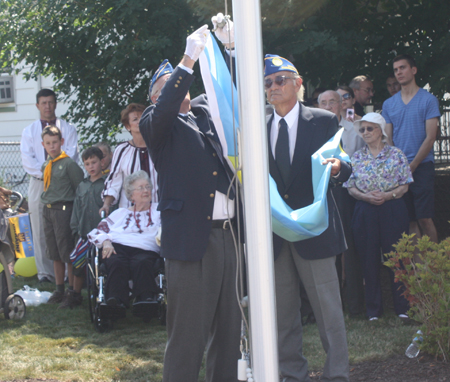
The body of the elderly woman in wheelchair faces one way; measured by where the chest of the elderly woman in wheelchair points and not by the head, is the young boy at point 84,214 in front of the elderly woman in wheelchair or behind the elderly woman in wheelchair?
behind

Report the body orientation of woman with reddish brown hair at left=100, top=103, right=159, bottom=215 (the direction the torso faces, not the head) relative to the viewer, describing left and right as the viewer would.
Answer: facing the viewer and to the right of the viewer

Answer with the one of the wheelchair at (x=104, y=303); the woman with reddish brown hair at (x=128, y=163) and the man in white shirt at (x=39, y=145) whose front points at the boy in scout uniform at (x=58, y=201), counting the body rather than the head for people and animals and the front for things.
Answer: the man in white shirt

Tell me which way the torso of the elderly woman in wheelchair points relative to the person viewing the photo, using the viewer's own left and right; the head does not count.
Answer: facing the viewer

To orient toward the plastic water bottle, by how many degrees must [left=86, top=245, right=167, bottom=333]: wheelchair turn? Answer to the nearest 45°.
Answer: approximately 45° to its left

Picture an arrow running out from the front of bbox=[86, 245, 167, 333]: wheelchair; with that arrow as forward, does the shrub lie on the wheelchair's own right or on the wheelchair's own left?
on the wheelchair's own left

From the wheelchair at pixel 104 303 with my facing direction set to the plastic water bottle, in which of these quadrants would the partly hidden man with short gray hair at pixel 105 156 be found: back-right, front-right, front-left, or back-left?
back-left

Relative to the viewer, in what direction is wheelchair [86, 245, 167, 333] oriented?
toward the camera

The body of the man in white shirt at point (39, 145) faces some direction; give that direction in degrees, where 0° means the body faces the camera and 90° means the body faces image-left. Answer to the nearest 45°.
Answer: approximately 0°

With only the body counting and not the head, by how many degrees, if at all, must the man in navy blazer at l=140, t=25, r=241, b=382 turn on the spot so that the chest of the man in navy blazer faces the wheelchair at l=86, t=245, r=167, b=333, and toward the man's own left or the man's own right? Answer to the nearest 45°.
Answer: approximately 135° to the man's own left

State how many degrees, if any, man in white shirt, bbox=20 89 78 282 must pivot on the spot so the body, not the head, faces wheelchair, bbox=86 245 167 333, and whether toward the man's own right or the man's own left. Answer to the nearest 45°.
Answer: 0° — they already face it
